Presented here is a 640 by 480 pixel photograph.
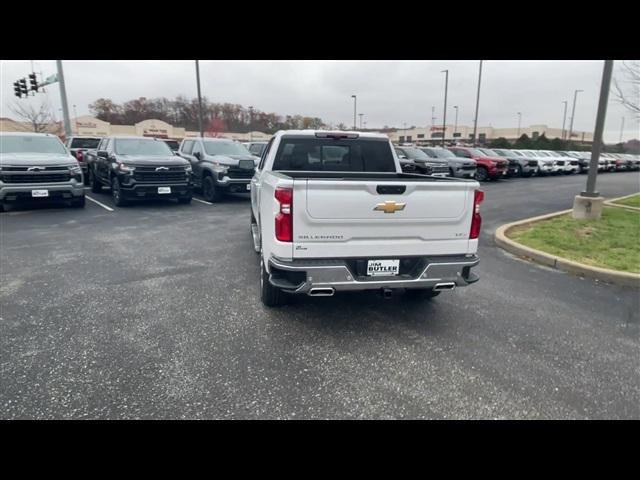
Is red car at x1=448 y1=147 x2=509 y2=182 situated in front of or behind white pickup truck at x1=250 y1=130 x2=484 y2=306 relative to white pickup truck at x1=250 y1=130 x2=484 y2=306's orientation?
in front

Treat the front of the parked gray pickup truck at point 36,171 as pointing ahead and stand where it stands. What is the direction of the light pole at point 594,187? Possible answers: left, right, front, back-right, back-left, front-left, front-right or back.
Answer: front-left

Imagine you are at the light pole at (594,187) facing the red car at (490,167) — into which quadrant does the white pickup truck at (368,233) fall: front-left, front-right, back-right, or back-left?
back-left

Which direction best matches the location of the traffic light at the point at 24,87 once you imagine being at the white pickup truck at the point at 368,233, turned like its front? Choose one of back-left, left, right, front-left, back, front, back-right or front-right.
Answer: front-left

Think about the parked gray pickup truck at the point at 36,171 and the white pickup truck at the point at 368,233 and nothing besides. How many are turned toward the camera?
1

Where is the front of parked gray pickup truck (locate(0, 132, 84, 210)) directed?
toward the camera

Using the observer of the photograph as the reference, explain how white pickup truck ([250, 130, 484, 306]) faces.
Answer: facing away from the viewer
